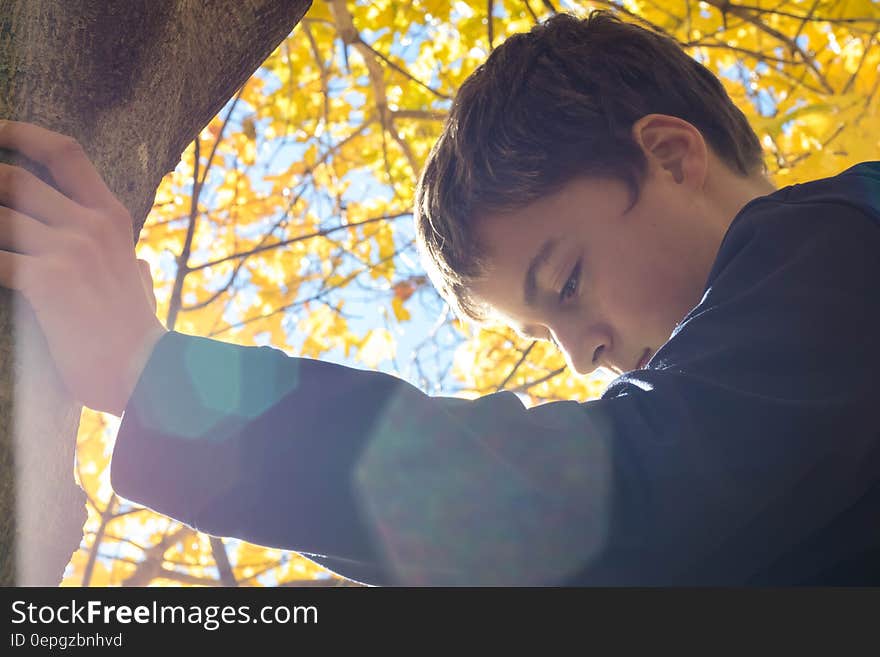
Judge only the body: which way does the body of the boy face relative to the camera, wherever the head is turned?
to the viewer's left

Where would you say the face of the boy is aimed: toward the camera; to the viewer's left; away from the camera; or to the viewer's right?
to the viewer's left
